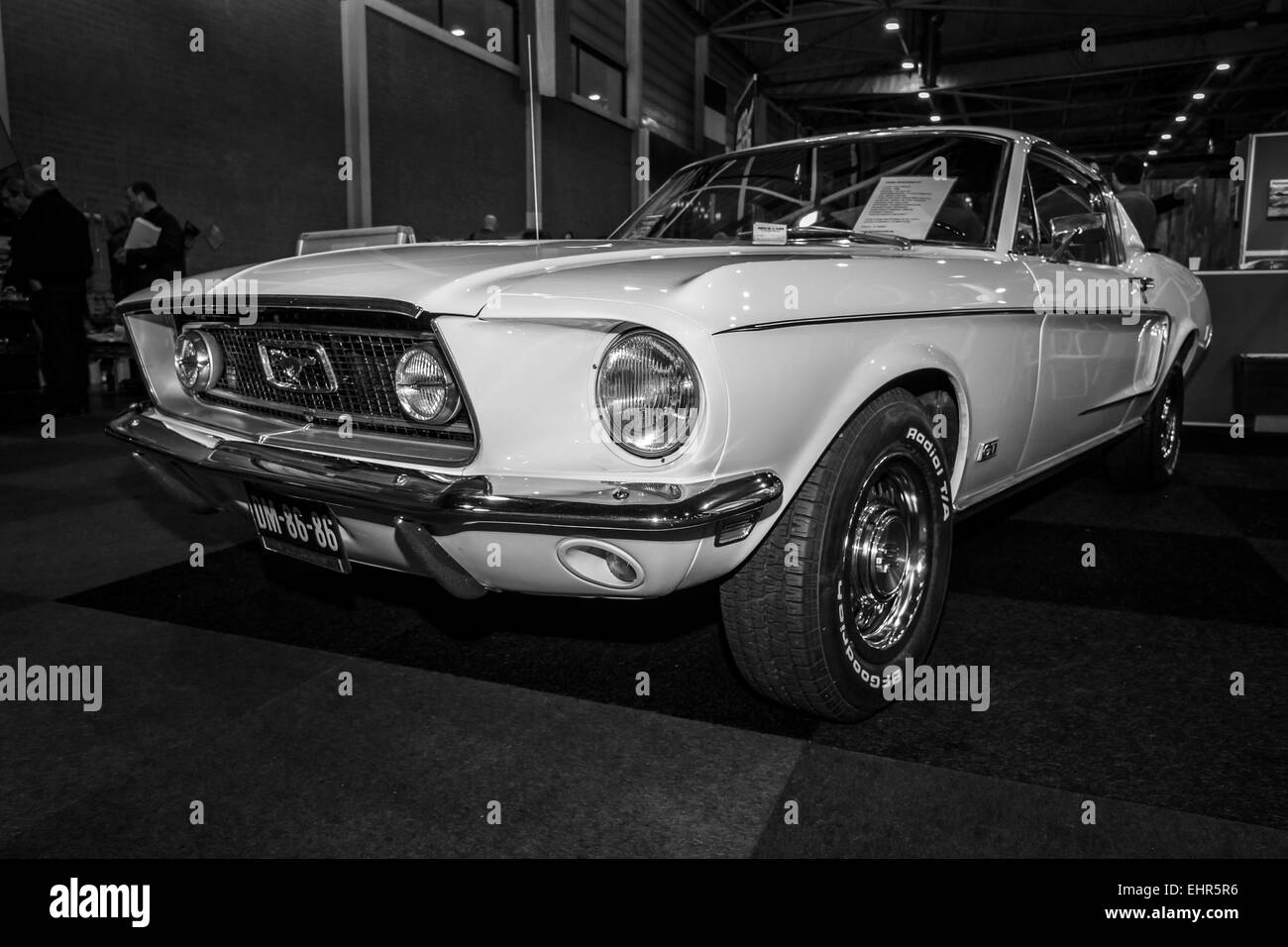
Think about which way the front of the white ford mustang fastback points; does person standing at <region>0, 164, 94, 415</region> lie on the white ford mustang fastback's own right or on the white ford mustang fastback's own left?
on the white ford mustang fastback's own right

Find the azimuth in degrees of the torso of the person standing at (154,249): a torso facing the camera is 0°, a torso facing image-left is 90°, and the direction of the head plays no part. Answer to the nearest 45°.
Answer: approximately 90°

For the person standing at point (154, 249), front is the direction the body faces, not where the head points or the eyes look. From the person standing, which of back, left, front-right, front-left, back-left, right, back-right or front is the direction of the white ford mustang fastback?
left

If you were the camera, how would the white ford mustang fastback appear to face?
facing the viewer and to the left of the viewer

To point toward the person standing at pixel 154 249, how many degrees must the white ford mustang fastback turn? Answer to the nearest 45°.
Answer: approximately 90° to its right

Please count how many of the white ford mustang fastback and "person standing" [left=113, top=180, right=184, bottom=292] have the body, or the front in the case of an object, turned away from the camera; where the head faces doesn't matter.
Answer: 0

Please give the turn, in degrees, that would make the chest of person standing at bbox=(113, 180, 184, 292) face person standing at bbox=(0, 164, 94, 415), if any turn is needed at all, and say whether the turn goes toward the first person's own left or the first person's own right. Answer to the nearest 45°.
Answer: approximately 45° to the first person's own left
